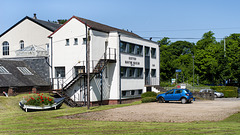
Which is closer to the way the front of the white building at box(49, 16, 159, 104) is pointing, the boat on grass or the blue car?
the blue car

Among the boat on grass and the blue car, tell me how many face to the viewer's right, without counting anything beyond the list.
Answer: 1

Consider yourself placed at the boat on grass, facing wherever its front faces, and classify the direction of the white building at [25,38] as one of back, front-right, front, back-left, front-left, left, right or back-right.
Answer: left

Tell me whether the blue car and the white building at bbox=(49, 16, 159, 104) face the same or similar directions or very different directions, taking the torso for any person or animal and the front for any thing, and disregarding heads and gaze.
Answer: very different directions

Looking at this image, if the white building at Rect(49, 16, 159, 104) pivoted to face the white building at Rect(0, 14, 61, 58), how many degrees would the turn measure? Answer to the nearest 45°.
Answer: approximately 180°

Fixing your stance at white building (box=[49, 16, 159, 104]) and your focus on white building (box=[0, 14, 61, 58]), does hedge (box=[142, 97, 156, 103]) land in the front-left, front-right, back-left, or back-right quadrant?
back-right

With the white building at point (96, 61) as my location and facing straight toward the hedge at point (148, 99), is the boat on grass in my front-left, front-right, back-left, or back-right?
back-right

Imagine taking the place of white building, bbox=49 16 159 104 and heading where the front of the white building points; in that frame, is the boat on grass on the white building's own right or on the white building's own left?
on the white building's own right

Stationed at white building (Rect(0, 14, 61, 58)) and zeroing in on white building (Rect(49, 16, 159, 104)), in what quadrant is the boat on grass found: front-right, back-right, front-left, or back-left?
front-right

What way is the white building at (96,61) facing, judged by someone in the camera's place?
facing the viewer and to the right of the viewer
